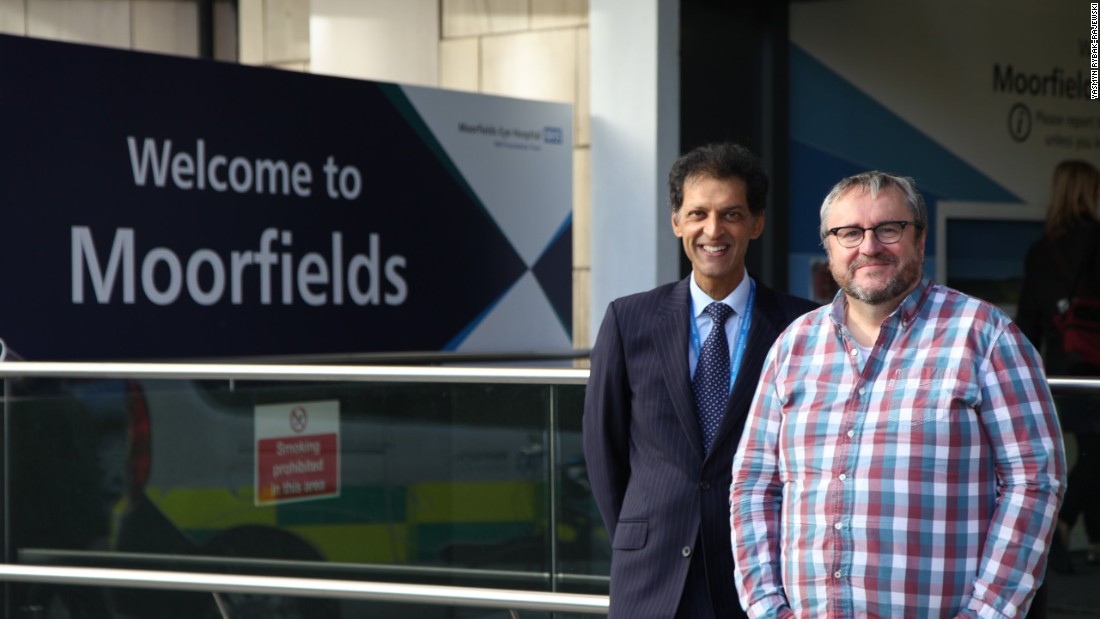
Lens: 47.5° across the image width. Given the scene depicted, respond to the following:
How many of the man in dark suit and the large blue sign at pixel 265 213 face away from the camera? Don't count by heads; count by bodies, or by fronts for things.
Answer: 0

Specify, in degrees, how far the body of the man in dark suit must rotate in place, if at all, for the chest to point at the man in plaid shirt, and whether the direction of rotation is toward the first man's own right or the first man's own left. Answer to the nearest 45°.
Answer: approximately 45° to the first man's own left

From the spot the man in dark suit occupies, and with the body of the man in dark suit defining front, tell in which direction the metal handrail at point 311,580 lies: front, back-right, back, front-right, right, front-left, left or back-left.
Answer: back-right

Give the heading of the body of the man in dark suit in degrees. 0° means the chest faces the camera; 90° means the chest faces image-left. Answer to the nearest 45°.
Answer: approximately 0°

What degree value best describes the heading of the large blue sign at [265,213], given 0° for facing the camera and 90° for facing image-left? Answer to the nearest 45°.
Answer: approximately 315°

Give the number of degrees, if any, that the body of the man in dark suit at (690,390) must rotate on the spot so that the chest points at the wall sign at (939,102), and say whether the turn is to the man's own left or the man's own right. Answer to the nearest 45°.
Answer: approximately 180°

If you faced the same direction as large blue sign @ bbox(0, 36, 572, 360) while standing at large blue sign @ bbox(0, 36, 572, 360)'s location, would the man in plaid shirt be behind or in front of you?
in front
